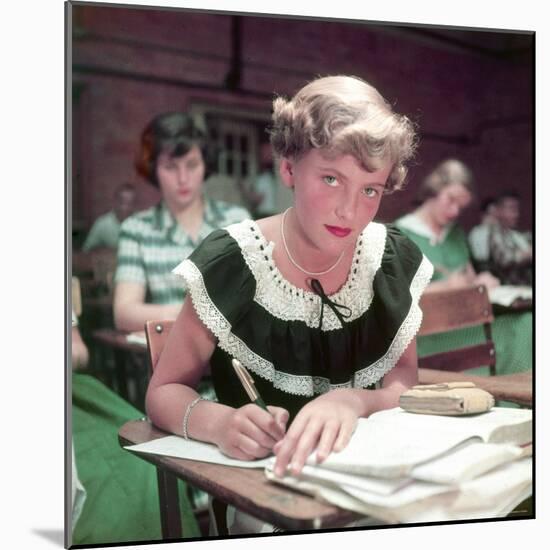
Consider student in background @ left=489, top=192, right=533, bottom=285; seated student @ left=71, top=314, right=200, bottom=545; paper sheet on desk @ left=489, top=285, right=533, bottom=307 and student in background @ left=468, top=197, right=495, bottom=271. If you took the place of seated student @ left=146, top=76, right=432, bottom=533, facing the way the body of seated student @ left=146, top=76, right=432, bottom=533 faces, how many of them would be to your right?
1

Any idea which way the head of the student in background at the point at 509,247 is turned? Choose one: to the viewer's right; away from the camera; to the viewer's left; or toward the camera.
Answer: toward the camera

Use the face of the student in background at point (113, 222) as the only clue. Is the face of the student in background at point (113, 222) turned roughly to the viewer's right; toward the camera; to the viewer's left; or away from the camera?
toward the camera

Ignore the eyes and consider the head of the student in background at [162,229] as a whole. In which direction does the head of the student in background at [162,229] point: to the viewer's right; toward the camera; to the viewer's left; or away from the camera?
toward the camera

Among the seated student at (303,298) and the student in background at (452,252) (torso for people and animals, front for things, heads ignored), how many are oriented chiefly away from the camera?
0

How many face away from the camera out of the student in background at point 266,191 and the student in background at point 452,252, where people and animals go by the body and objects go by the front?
0

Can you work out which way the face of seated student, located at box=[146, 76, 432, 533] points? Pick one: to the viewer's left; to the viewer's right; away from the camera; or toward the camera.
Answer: toward the camera

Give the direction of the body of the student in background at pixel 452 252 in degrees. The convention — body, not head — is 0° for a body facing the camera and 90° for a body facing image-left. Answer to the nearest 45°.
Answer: approximately 315°

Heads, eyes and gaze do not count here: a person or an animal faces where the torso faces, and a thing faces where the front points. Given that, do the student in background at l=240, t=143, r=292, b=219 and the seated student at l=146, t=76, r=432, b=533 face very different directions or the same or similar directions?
same or similar directions

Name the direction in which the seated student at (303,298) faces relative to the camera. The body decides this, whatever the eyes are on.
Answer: toward the camera

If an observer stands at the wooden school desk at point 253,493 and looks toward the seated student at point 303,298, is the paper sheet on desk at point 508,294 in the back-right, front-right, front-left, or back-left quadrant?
front-right

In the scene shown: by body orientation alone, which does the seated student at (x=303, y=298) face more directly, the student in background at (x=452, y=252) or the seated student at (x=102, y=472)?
the seated student
